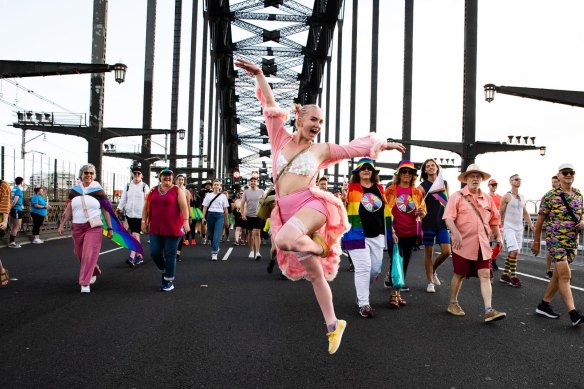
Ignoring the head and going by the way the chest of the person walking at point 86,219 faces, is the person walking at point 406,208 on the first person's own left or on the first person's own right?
on the first person's own left

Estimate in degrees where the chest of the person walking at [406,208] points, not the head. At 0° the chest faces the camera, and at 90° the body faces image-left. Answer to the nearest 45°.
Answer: approximately 0°

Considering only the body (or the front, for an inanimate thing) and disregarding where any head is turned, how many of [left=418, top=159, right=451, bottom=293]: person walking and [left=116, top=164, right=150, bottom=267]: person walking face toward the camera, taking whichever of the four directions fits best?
2

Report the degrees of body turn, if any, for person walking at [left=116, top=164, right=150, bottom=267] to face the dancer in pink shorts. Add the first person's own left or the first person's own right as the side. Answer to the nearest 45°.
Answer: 0° — they already face them

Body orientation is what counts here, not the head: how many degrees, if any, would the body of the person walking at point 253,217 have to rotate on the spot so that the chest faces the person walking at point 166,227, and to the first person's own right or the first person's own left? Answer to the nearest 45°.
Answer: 0° — they already face them

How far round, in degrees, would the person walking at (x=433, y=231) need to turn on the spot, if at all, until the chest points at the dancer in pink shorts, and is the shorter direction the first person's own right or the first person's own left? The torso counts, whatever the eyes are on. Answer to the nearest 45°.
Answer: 0° — they already face them

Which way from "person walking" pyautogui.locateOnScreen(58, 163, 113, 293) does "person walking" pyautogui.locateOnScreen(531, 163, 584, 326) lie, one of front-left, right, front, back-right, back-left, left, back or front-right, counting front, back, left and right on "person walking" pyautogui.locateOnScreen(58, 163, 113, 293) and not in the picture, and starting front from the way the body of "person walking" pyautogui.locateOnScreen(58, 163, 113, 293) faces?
front-left

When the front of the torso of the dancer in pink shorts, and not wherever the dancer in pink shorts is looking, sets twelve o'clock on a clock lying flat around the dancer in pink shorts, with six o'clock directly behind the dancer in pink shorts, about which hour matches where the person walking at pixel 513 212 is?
The person walking is roughly at 7 o'clock from the dancer in pink shorts.

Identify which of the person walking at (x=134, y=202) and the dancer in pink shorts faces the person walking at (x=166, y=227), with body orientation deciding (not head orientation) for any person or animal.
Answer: the person walking at (x=134, y=202)
